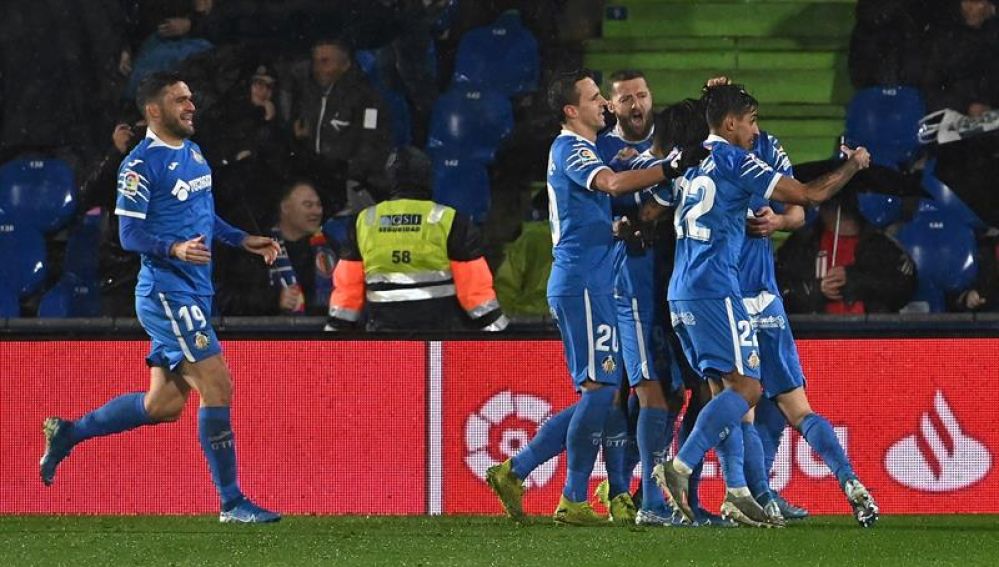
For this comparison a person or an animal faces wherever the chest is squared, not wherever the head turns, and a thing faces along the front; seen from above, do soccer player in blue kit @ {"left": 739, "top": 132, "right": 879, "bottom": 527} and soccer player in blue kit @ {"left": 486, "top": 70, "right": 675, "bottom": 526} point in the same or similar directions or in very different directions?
very different directions

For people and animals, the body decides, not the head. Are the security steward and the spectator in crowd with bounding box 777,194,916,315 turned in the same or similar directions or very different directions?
very different directions

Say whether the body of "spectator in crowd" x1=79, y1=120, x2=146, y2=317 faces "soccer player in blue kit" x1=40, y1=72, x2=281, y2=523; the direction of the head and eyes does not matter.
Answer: yes

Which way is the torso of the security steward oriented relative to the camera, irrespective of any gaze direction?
away from the camera

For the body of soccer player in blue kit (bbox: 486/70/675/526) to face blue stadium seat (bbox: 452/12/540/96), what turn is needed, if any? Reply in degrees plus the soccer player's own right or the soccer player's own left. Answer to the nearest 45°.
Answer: approximately 90° to the soccer player's own left

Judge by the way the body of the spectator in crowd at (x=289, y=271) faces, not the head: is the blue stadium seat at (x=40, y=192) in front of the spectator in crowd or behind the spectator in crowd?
behind

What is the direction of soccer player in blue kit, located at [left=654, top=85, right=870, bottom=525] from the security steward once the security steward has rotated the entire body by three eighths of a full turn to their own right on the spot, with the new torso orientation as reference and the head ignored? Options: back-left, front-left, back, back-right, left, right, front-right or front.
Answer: front

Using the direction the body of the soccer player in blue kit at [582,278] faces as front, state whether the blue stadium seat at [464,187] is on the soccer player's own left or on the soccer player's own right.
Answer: on the soccer player's own left
